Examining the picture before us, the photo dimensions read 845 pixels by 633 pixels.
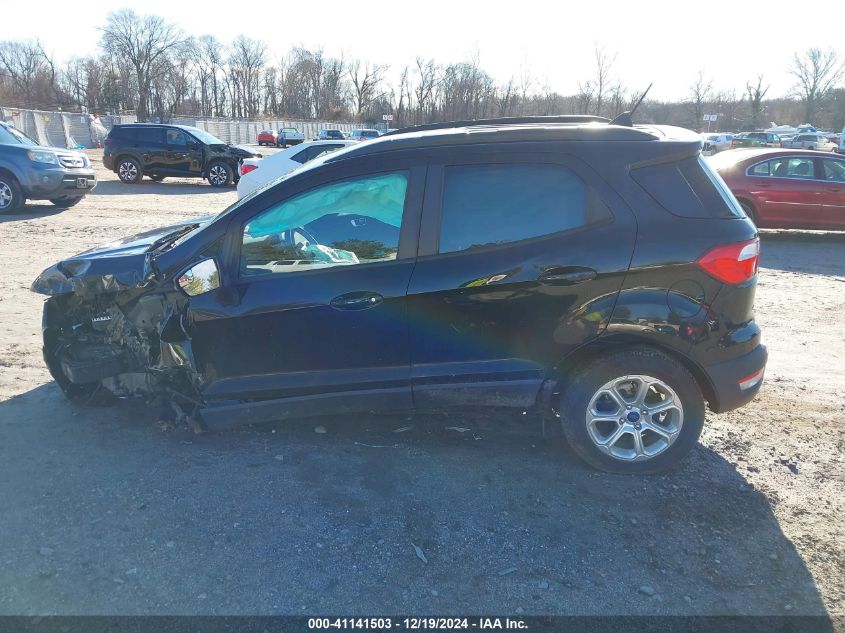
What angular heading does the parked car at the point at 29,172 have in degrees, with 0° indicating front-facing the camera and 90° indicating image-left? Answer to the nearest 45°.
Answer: approximately 315°

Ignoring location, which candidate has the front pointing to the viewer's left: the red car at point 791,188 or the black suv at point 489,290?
the black suv

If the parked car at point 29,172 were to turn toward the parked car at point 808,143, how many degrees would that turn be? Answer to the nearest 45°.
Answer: approximately 45° to its left

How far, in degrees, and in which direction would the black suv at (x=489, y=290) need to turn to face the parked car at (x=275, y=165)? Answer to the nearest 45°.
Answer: approximately 90° to its right

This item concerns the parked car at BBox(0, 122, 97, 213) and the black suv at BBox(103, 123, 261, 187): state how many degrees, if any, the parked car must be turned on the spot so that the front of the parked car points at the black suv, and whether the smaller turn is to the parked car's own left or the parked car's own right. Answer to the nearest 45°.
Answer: approximately 90° to the parked car's own left

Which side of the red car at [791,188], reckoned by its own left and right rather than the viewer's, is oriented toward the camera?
right

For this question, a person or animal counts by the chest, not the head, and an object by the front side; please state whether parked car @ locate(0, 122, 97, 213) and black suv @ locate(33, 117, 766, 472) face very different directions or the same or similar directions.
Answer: very different directions

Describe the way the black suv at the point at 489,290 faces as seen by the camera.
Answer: facing to the left of the viewer

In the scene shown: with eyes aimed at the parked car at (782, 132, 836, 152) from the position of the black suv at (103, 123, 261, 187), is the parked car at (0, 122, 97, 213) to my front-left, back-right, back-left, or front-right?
back-right

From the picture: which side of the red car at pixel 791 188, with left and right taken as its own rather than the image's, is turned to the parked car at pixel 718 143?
left
